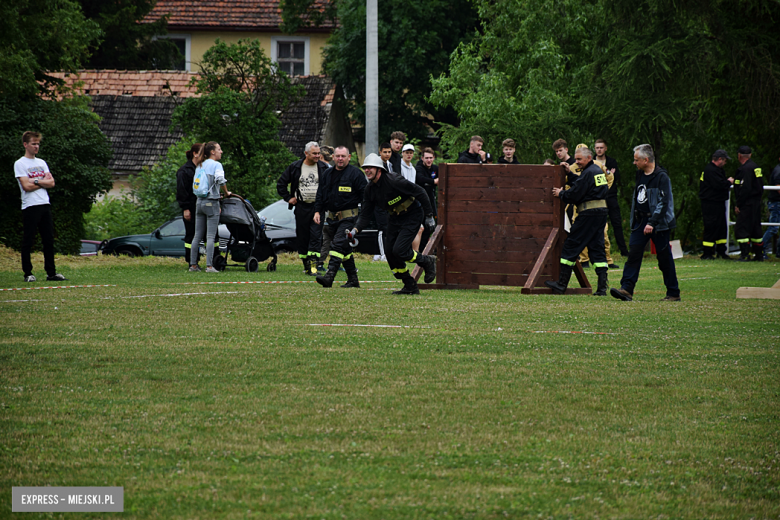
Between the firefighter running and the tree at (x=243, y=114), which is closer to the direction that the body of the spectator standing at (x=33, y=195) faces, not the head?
the firefighter running

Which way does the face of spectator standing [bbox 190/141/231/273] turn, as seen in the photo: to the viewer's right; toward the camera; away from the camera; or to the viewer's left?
to the viewer's right

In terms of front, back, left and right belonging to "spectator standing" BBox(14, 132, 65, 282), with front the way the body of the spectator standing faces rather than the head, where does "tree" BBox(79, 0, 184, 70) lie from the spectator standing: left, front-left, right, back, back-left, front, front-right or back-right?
back-left

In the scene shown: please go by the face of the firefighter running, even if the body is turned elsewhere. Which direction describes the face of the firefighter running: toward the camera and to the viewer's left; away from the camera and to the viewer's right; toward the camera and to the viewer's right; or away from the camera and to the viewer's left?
toward the camera and to the viewer's left

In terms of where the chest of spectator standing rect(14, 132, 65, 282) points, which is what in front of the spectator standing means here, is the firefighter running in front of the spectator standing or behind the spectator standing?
in front

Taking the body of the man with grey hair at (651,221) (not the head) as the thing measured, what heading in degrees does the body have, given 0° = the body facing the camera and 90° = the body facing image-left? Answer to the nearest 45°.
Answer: approximately 45°

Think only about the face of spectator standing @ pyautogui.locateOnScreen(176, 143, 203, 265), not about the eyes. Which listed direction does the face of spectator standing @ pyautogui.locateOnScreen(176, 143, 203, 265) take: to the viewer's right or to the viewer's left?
to the viewer's right

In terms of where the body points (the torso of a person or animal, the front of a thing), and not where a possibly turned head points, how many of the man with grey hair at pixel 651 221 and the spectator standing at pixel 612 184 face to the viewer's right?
0

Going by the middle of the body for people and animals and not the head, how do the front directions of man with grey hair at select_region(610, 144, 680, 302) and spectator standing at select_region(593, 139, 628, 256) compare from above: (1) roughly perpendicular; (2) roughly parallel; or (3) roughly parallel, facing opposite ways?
roughly parallel

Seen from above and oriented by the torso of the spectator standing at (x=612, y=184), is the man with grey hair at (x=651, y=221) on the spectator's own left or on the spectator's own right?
on the spectator's own left

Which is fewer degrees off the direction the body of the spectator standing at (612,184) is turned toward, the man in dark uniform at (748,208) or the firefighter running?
the firefighter running
